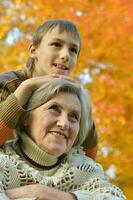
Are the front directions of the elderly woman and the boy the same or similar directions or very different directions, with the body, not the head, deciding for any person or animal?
same or similar directions

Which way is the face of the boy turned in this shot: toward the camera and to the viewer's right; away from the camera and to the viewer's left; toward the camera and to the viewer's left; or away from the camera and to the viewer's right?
toward the camera and to the viewer's right

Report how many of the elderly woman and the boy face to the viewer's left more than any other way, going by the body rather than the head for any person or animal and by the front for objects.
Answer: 0

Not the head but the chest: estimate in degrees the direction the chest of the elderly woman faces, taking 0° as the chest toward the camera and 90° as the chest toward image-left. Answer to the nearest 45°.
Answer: approximately 315°

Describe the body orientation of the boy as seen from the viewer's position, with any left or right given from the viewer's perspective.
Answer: facing the viewer and to the right of the viewer
